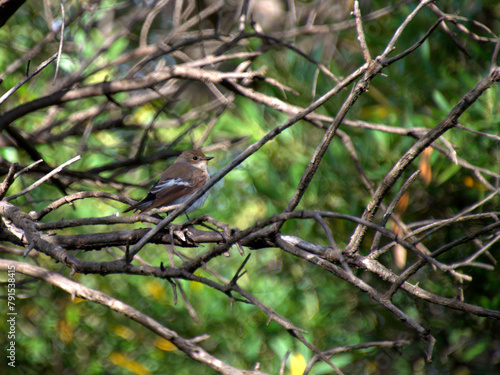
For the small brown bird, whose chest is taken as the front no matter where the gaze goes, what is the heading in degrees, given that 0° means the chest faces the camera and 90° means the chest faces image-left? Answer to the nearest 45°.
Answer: approximately 270°
